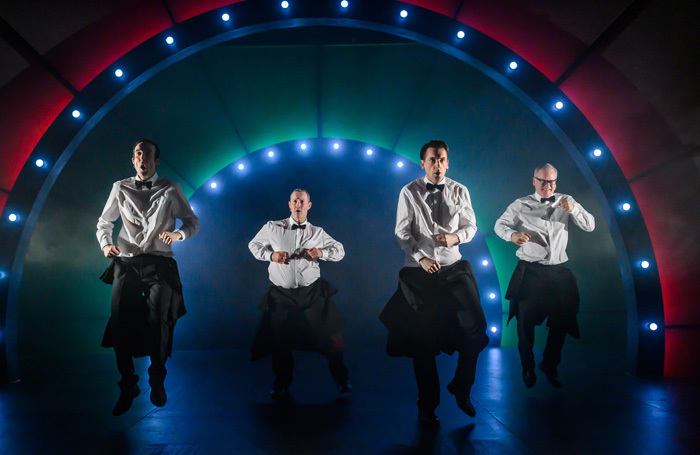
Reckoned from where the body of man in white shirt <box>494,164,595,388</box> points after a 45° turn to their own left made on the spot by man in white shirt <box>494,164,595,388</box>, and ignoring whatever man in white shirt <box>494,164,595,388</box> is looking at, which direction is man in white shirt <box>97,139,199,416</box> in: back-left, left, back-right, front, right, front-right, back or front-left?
right

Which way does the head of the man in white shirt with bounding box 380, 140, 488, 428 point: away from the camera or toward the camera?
toward the camera

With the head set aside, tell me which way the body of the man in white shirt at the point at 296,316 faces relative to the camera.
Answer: toward the camera

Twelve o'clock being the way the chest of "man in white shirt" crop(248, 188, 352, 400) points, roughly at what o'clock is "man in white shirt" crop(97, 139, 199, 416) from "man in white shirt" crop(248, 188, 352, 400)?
"man in white shirt" crop(97, 139, 199, 416) is roughly at 2 o'clock from "man in white shirt" crop(248, 188, 352, 400).

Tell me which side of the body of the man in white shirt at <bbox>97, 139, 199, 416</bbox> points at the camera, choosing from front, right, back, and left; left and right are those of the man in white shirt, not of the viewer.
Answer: front

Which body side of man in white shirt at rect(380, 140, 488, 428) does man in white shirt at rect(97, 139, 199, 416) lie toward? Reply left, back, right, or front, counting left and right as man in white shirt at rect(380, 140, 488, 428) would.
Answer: right

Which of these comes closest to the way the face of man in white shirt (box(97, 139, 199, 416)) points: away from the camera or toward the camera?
toward the camera

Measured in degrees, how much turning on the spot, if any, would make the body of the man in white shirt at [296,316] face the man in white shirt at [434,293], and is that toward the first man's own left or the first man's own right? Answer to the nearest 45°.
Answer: approximately 45° to the first man's own left

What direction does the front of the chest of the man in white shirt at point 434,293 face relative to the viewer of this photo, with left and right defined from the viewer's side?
facing the viewer

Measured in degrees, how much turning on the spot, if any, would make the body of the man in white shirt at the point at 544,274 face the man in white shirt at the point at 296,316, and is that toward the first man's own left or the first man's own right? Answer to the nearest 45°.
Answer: approximately 45° to the first man's own right

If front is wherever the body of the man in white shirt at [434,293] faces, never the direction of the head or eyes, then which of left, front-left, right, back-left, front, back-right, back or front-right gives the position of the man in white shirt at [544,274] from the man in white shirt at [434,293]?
back-left

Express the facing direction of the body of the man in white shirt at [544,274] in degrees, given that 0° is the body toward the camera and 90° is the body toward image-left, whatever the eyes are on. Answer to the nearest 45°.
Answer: approximately 0°
